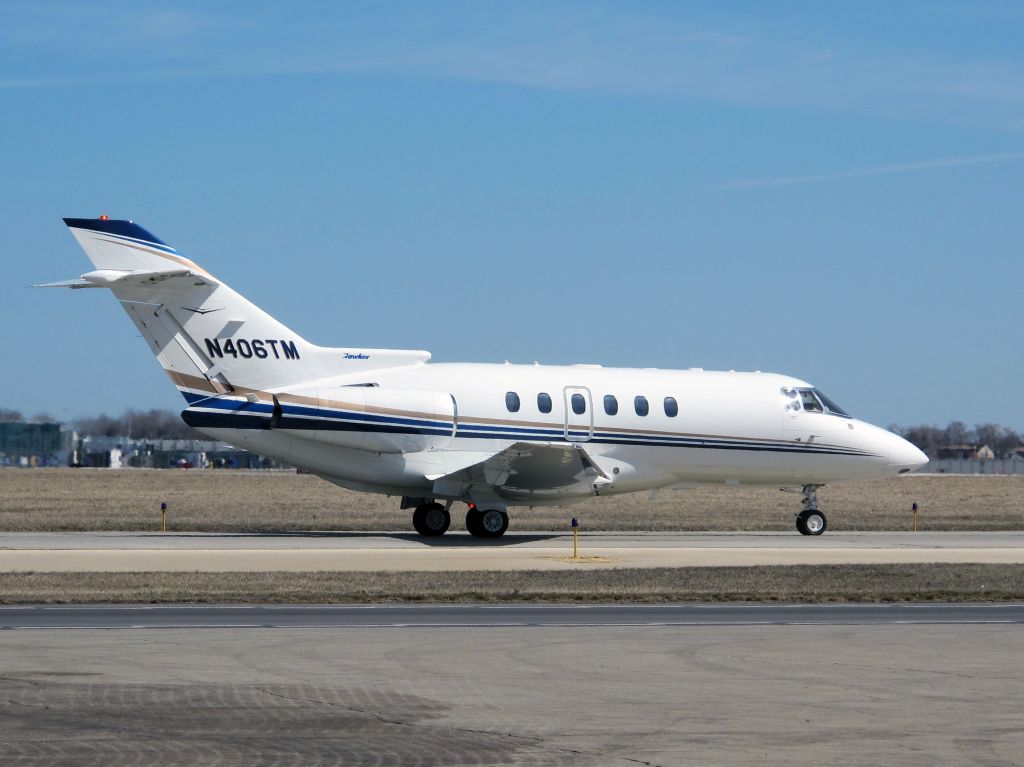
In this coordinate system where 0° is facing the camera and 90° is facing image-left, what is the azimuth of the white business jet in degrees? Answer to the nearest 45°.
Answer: approximately 270°
